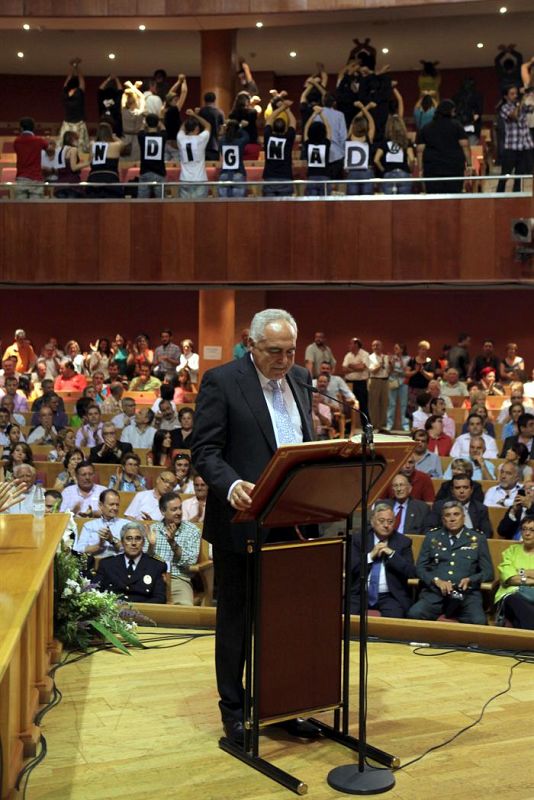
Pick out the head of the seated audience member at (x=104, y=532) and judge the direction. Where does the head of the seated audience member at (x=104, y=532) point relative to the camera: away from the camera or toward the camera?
toward the camera

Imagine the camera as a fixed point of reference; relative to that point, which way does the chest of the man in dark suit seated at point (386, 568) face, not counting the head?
toward the camera

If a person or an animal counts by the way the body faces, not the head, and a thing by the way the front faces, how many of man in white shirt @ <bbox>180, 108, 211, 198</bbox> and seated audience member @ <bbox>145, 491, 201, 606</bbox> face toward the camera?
1

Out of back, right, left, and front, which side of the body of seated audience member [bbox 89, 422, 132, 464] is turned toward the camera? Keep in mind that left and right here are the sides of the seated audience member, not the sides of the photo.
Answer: front

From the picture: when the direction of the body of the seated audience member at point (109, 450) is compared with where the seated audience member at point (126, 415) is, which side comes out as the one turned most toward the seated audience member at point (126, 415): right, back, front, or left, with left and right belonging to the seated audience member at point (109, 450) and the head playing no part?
back

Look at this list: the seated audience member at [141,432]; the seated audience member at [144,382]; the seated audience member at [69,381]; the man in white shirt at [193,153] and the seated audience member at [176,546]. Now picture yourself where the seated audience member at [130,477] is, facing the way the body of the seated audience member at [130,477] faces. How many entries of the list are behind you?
4

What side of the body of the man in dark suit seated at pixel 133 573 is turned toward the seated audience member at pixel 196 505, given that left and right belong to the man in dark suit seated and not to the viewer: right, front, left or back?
back

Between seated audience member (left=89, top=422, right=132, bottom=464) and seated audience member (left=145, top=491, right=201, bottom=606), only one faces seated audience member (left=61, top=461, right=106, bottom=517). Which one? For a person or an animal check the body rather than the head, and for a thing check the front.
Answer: seated audience member (left=89, top=422, right=132, bottom=464)

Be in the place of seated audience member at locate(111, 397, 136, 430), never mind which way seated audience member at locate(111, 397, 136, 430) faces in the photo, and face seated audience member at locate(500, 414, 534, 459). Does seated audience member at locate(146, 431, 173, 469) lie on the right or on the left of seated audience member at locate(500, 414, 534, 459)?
right

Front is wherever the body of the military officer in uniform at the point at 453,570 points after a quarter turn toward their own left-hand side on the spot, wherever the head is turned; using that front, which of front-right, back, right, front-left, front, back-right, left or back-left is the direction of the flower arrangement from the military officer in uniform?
back-right

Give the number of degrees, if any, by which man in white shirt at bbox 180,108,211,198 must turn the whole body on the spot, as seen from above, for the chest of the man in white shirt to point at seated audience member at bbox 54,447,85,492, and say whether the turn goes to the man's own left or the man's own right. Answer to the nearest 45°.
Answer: approximately 180°

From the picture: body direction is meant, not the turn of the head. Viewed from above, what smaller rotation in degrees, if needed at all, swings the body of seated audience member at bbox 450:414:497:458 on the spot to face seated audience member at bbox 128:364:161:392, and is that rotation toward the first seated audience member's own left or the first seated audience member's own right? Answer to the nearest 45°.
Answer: approximately 135° to the first seated audience member's own right
